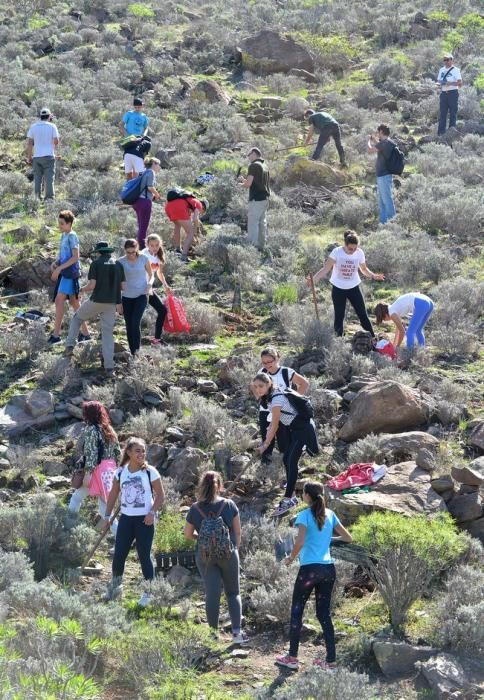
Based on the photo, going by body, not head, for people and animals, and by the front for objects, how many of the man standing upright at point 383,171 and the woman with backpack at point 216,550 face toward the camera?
0

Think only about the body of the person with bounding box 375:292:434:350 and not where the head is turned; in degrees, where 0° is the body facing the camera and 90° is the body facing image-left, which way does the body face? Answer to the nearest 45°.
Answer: approximately 90°

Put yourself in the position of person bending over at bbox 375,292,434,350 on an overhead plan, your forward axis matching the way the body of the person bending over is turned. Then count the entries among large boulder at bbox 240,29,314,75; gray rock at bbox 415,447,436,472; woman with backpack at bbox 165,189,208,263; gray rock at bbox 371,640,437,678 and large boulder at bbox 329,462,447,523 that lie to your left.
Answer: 3

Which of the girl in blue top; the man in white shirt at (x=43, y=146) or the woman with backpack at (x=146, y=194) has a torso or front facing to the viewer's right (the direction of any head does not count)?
the woman with backpack

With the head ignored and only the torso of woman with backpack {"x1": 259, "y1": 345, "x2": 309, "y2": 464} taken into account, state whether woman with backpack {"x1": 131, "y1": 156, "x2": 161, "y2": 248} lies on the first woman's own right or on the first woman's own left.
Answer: on the first woman's own right

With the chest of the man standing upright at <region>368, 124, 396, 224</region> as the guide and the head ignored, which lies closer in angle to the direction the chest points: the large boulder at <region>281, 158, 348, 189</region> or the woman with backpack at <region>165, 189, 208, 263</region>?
the woman with backpack

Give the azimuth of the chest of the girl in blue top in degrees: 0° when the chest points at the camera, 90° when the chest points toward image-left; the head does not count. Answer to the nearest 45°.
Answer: approximately 135°

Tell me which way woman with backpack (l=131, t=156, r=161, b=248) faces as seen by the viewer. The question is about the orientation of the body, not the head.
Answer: to the viewer's right

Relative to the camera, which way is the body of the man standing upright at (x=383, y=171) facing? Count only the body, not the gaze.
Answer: to the viewer's left

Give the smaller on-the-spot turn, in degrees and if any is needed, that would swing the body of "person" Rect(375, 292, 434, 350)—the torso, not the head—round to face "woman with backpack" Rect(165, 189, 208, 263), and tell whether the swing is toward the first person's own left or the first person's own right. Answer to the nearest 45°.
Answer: approximately 45° to the first person's own right

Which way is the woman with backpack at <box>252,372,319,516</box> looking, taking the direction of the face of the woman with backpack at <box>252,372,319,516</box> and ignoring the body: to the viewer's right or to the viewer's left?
to the viewer's left

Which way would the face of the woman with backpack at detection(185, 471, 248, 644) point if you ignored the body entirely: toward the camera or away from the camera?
away from the camera

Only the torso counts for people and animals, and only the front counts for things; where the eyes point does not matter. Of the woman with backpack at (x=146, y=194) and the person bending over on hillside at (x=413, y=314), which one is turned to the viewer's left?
the person bending over on hillside

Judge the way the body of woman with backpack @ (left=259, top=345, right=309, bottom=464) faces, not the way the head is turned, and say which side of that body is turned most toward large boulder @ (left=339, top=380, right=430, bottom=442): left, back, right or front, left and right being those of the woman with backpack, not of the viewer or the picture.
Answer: back
